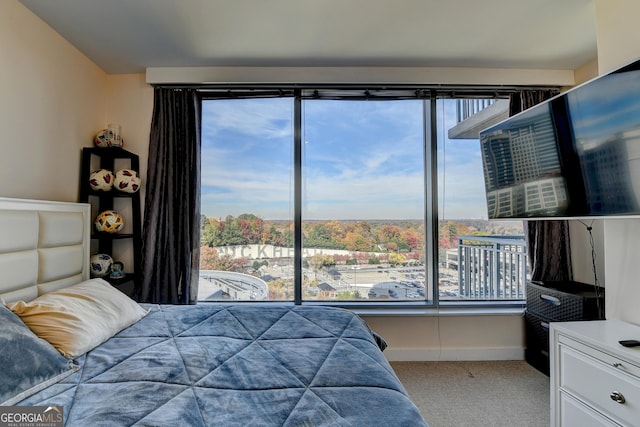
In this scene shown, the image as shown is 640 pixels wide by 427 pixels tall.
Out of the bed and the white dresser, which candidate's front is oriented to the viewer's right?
the bed

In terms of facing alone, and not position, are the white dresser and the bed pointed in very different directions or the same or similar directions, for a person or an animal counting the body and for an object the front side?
very different directions

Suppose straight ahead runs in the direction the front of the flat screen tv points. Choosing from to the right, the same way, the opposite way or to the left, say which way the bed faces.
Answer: the opposite way

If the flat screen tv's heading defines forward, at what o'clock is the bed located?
The bed is roughly at 12 o'clock from the flat screen tv.

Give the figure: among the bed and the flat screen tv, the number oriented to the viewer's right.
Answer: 1

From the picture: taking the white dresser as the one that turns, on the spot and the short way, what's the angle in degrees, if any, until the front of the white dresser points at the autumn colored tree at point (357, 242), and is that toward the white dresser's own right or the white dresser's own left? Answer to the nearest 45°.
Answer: approximately 45° to the white dresser's own right

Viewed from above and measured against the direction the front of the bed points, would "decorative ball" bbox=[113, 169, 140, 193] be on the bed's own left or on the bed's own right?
on the bed's own left

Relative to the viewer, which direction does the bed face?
to the viewer's right

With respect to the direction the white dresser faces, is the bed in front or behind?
in front
